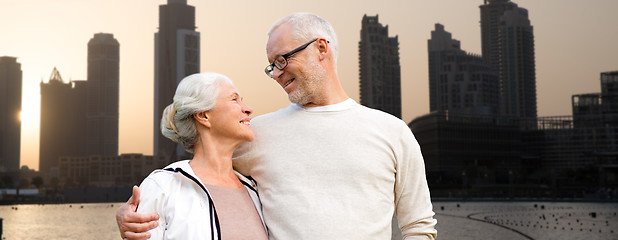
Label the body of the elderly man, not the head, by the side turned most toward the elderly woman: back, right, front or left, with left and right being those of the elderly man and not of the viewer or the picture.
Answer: right

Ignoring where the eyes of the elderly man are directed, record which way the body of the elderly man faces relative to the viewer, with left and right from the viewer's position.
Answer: facing the viewer

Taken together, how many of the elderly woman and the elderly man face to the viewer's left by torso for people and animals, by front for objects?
0

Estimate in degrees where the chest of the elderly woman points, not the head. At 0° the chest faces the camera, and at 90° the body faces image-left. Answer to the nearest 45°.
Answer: approximately 315°

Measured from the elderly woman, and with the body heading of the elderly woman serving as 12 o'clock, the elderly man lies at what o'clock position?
The elderly man is roughly at 11 o'clock from the elderly woman.
